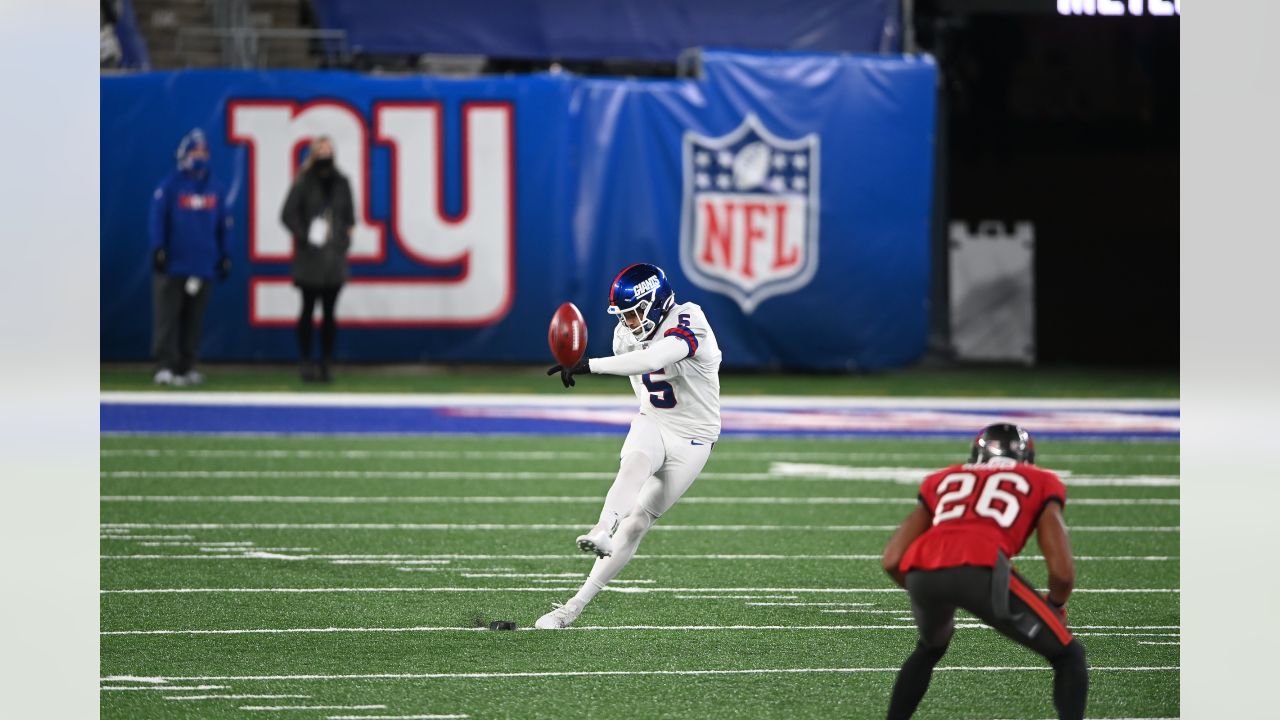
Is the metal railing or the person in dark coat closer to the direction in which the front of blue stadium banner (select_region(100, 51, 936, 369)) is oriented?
the person in dark coat

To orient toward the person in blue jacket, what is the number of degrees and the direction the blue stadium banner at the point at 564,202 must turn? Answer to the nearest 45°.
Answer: approximately 45° to its right

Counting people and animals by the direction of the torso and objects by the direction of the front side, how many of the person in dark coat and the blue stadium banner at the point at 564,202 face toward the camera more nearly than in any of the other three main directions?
2

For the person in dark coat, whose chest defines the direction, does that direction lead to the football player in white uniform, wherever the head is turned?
yes

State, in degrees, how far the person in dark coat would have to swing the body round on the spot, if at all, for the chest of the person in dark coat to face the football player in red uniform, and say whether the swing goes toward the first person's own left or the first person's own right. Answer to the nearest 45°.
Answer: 0° — they already face them

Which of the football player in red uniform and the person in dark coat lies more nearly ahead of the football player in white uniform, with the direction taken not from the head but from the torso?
the football player in red uniform

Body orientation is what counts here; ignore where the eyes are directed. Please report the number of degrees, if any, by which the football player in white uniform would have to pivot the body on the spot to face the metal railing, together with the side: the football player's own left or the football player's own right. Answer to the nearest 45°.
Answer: approximately 135° to the football player's own right

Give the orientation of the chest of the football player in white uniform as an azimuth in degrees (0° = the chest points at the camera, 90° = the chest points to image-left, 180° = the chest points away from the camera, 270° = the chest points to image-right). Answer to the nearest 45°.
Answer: approximately 45°

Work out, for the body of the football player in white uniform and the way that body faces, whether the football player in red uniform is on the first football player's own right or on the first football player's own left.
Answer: on the first football player's own left

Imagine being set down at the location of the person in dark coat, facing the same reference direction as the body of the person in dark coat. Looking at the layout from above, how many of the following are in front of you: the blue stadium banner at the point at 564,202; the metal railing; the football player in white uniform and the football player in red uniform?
2

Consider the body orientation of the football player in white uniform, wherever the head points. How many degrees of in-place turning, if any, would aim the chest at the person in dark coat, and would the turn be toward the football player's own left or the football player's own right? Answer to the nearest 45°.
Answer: approximately 135° to the football player's own right
